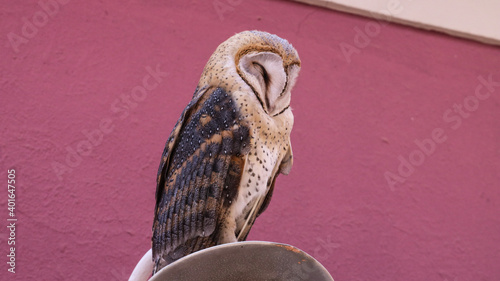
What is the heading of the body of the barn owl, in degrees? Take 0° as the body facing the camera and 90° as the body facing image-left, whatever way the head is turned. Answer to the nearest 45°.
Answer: approximately 315°
